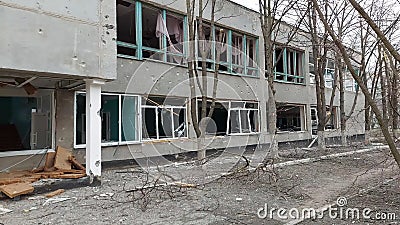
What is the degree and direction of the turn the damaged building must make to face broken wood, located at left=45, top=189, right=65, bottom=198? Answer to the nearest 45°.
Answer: approximately 45° to its right

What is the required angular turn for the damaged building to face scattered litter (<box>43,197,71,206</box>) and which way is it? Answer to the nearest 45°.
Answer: approximately 45° to its right

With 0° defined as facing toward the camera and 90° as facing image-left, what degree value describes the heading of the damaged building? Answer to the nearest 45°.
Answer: approximately 315°

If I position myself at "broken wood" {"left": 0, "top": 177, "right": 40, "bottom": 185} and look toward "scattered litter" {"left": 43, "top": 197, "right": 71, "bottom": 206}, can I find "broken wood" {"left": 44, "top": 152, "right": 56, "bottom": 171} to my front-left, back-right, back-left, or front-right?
back-left
